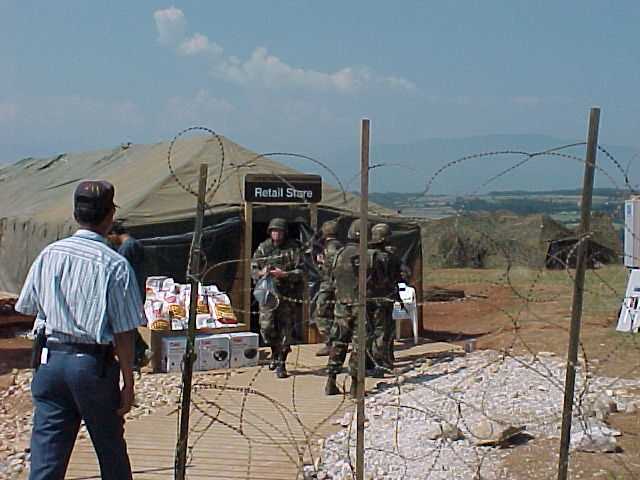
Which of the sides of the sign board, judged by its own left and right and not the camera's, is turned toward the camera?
front

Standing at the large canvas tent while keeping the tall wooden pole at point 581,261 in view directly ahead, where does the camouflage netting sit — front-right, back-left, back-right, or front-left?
back-left

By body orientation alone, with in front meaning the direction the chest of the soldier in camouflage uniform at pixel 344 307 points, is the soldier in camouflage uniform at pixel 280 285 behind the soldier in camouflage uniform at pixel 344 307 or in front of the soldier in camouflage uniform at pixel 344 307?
in front

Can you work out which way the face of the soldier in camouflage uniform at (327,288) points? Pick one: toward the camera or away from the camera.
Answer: away from the camera

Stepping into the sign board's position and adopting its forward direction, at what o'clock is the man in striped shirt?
The man in striped shirt is roughly at 12 o'clock from the sign board.

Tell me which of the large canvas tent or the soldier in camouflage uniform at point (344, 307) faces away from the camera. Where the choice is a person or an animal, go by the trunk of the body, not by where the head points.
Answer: the soldier in camouflage uniform

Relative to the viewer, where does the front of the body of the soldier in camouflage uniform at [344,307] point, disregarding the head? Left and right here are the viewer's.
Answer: facing away from the viewer

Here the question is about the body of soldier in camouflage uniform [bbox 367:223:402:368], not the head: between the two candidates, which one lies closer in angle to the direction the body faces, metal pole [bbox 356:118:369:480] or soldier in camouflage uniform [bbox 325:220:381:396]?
the soldier in camouflage uniform
